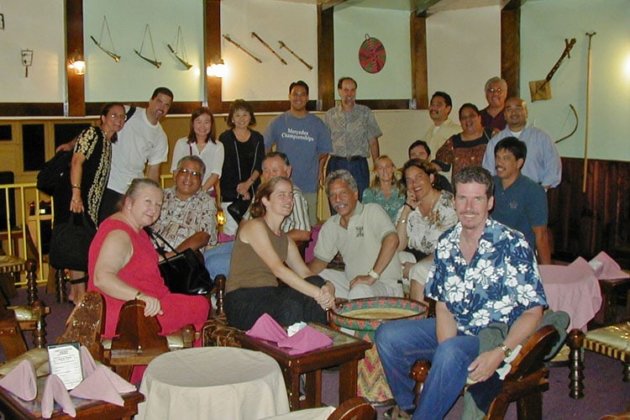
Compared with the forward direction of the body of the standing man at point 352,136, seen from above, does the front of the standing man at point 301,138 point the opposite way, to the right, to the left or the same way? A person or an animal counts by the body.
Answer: the same way

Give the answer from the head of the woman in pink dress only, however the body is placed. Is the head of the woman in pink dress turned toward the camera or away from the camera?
toward the camera

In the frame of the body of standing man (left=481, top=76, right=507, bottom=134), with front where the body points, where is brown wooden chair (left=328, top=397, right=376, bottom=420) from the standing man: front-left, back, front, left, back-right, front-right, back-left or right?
front

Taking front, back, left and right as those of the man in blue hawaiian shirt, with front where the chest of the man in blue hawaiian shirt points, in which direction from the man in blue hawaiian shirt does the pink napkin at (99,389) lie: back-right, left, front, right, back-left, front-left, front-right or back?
front

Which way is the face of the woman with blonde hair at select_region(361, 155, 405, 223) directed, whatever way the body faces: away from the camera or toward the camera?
toward the camera

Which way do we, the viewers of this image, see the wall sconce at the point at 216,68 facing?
facing the viewer

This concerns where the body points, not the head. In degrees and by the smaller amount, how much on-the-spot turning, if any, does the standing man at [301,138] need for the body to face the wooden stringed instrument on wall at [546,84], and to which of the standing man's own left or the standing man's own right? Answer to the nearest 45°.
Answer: approximately 135° to the standing man's own left

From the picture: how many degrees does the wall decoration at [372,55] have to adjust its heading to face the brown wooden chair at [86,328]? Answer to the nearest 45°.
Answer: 0° — it already faces it

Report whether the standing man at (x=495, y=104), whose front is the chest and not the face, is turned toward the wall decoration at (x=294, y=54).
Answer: no

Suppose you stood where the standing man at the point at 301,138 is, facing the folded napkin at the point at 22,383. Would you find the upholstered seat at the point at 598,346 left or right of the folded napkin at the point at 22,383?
left

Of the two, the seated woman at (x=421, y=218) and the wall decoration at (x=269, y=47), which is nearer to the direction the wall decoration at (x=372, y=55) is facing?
the seated woman

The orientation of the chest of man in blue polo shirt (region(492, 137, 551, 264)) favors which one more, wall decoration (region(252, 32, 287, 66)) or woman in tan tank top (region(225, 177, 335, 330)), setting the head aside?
the woman in tan tank top

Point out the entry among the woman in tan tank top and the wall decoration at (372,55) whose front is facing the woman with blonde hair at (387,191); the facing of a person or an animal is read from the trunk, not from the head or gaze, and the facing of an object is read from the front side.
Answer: the wall decoration

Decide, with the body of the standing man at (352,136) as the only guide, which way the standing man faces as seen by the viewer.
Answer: toward the camera

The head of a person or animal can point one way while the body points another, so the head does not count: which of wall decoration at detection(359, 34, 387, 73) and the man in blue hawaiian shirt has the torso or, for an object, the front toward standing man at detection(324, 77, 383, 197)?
the wall decoration

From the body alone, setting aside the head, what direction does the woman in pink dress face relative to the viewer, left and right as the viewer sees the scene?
facing to the right of the viewer

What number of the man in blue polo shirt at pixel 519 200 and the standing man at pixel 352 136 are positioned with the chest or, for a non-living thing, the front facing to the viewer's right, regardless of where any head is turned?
0

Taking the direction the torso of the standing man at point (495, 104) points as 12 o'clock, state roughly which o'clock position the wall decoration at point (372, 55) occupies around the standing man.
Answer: The wall decoration is roughly at 5 o'clock from the standing man.

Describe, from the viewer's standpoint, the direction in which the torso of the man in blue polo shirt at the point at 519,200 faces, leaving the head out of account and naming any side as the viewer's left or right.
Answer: facing the viewer and to the left of the viewer
